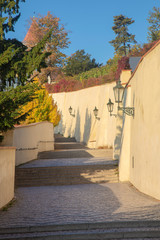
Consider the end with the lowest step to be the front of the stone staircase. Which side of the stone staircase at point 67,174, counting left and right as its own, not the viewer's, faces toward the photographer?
front

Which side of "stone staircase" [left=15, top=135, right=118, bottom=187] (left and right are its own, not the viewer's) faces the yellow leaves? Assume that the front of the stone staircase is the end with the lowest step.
back

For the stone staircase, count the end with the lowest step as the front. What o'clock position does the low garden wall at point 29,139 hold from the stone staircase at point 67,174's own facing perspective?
The low garden wall is roughly at 5 o'clock from the stone staircase.
